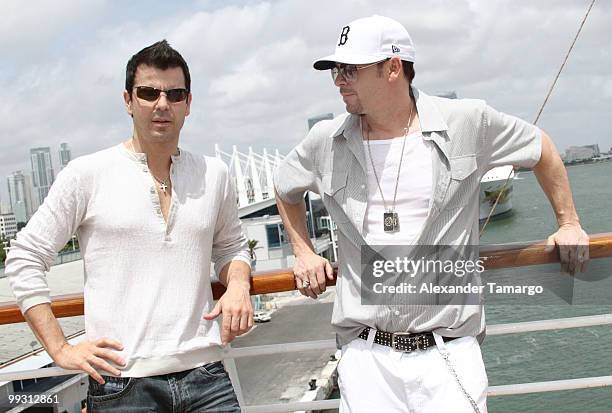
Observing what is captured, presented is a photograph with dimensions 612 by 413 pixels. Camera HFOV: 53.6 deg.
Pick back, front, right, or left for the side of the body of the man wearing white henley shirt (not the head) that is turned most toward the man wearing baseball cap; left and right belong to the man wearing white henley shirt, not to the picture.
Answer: left

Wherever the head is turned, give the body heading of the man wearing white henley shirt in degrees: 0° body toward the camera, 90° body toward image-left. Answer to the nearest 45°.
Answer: approximately 0°
